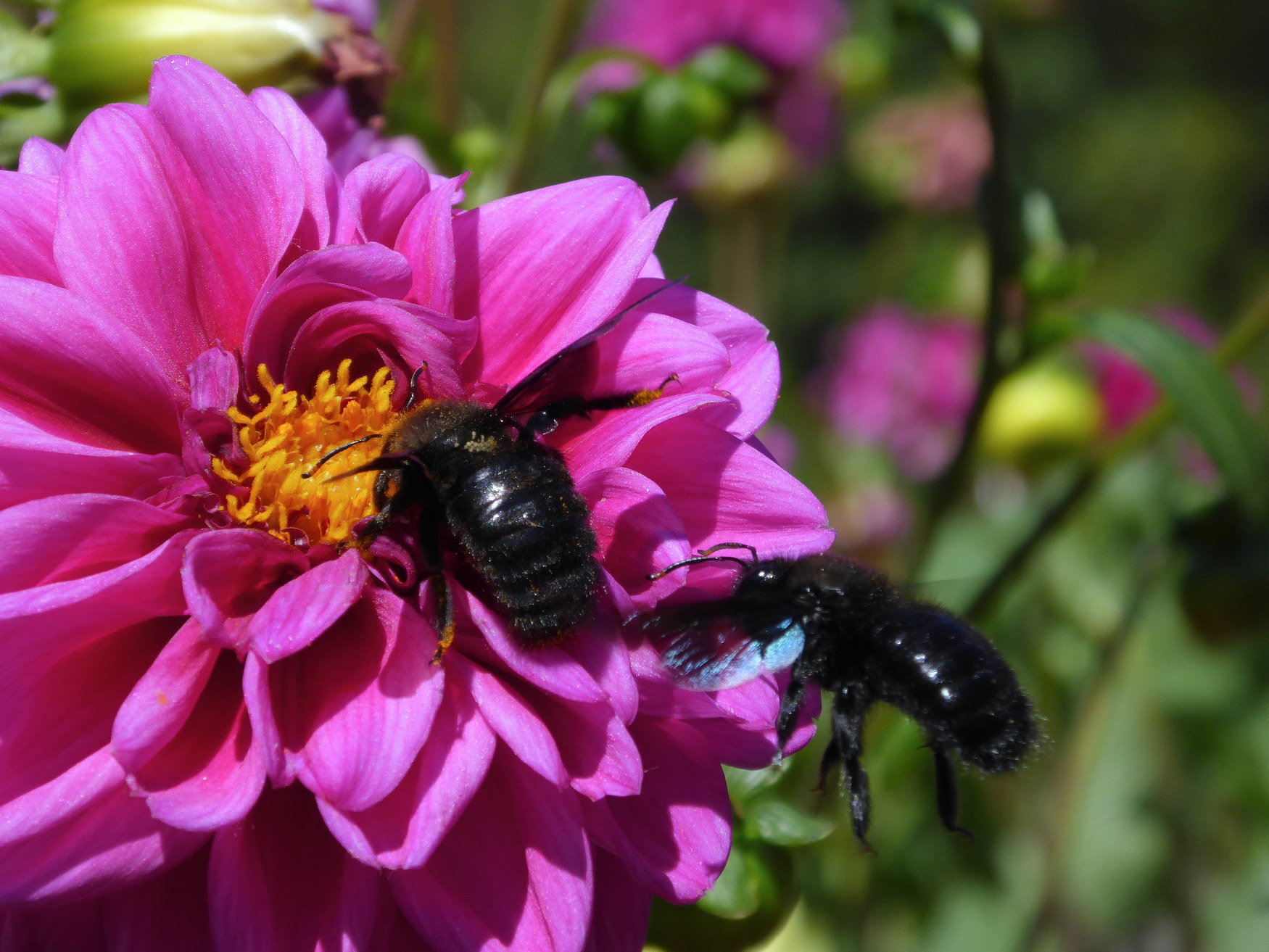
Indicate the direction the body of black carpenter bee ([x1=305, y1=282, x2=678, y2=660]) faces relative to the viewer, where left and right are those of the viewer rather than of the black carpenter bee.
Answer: facing away from the viewer and to the left of the viewer

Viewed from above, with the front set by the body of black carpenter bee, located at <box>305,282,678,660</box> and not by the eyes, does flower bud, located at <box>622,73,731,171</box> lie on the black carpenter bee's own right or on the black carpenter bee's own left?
on the black carpenter bee's own right

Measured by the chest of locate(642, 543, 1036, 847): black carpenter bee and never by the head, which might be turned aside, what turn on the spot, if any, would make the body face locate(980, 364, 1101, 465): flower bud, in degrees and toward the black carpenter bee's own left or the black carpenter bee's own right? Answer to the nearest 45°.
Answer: approximately 90° to the black carpenter bee's own right

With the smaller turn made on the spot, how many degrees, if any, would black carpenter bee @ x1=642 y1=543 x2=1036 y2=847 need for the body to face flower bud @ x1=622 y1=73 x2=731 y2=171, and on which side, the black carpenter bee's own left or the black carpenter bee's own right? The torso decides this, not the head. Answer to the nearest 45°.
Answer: approximately 45° to the black carpenter bee's own right

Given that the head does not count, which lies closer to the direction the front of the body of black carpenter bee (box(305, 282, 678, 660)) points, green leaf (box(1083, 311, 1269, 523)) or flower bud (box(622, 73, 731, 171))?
the flower bud

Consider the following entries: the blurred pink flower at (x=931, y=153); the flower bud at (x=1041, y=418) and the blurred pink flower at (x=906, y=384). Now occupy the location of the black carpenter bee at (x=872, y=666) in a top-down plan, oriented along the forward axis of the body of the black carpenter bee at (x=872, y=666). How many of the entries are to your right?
3

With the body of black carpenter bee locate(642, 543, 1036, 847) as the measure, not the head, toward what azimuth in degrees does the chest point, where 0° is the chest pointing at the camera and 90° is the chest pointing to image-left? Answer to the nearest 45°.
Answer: approximately 90°
